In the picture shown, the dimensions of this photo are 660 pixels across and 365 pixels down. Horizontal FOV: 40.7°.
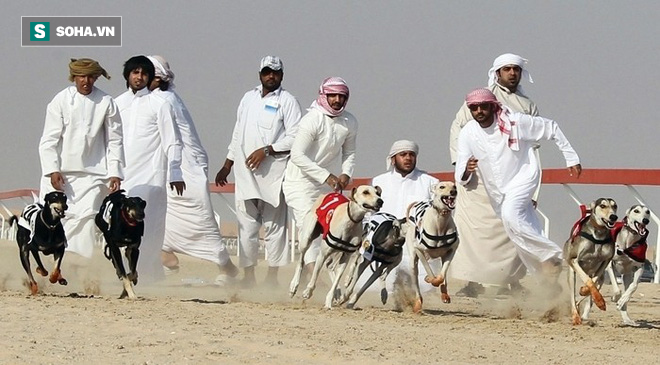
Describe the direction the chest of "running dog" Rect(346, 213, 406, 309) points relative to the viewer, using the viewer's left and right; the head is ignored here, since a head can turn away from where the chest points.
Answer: facing the viewer and to the right of the viewer

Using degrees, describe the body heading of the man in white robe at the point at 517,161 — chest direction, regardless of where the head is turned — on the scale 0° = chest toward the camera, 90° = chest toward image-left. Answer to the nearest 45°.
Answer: approximately 45°

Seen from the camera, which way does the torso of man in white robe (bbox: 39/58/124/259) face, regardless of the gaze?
toward the camera

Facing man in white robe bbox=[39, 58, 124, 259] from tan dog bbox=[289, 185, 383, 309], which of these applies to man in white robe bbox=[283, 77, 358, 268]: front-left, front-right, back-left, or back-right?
front-right

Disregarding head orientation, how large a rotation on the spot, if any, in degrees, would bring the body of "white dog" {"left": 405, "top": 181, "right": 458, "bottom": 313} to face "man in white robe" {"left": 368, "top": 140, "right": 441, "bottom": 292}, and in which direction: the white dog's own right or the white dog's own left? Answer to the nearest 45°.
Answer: approximately 135° to the white dog's own left

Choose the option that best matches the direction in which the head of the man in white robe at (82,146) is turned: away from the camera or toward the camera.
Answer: toward the camera

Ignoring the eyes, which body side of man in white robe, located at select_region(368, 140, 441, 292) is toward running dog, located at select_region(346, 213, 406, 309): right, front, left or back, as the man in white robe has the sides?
front
